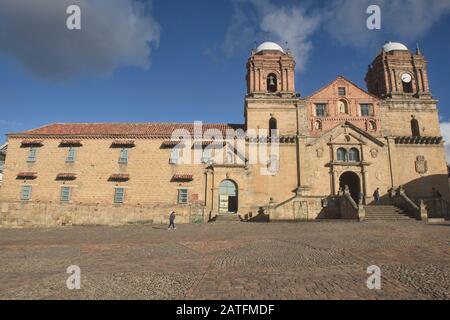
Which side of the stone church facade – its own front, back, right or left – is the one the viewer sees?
front
